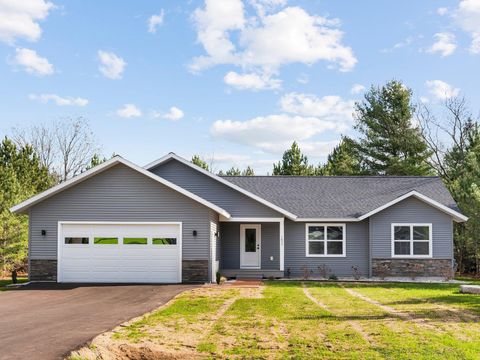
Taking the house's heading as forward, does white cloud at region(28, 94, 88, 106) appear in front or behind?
behind

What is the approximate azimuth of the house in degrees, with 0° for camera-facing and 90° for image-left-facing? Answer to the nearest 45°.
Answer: approximately 0°

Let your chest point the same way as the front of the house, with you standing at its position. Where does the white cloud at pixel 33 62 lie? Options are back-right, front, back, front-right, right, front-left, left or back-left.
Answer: back-right

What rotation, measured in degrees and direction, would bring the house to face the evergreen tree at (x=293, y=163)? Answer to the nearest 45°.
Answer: approximately 180°

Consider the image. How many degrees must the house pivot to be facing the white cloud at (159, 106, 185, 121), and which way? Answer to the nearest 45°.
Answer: approximately 180°

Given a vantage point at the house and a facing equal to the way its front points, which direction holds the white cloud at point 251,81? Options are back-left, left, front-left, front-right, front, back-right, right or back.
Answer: back
